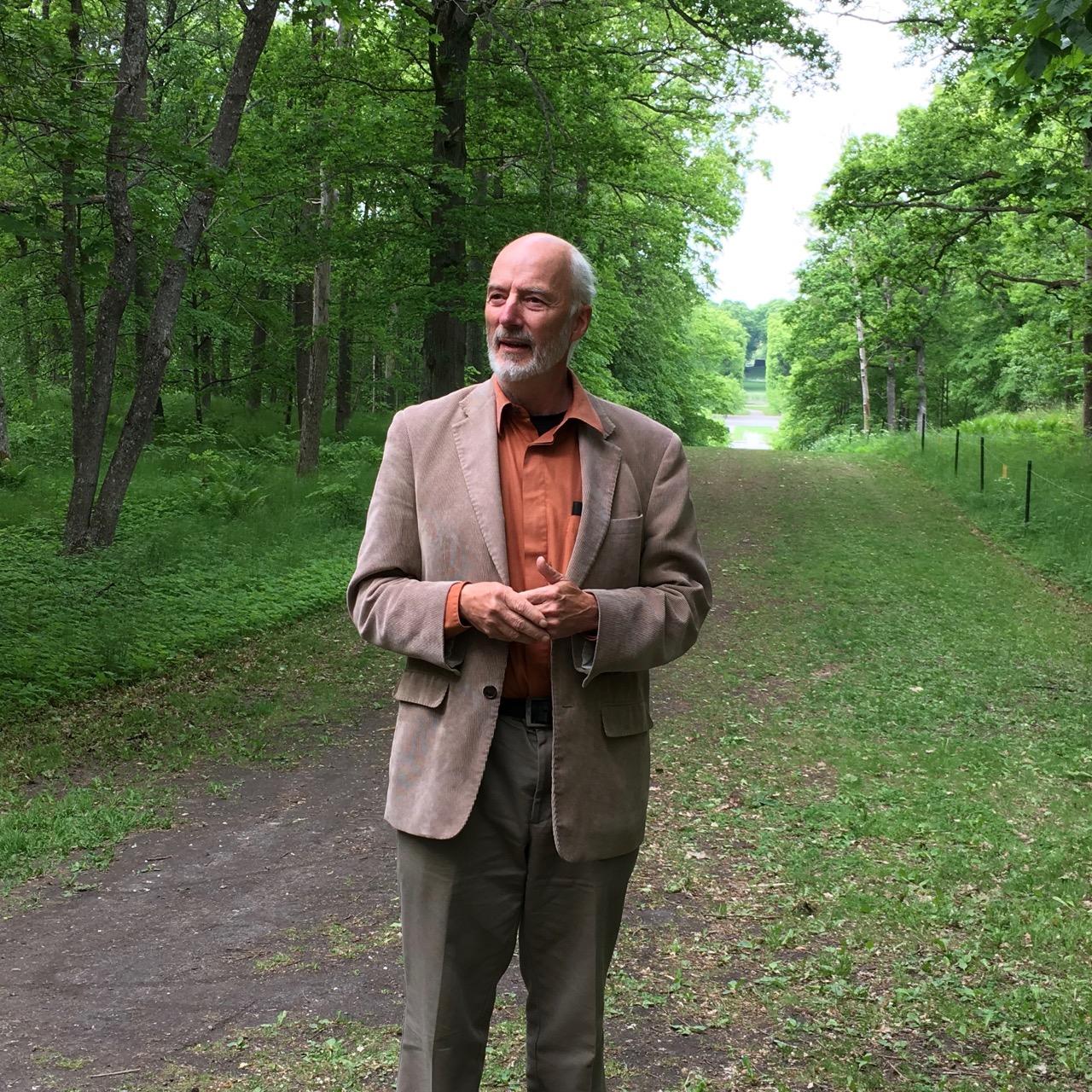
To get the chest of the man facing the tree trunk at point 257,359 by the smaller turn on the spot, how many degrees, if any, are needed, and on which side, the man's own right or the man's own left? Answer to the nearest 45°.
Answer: approximately 180°

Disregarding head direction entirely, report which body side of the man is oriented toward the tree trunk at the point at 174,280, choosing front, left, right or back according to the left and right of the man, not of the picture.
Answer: back

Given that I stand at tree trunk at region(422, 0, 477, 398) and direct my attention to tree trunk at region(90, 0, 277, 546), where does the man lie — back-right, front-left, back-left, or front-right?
front-left

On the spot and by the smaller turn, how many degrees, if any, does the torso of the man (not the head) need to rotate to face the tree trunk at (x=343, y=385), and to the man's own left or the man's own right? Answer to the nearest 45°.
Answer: approximately 180°

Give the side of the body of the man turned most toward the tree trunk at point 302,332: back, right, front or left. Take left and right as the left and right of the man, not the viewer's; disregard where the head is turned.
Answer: back

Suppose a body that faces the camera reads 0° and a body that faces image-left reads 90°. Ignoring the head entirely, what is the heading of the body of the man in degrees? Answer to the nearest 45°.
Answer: approximately 0°

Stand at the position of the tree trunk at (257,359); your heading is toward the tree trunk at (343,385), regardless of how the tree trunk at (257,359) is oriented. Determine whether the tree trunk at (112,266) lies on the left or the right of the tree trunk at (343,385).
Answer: right

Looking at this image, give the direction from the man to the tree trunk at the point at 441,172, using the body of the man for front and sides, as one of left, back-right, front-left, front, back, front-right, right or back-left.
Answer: back
